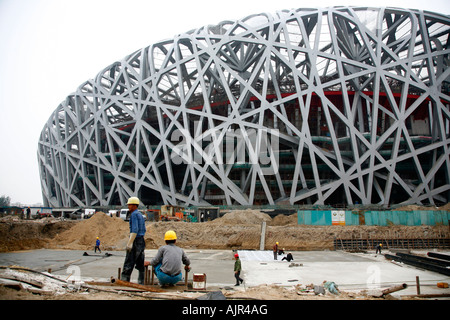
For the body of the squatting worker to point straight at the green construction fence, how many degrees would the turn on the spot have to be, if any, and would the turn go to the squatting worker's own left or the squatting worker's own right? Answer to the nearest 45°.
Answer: approximately 45° to the squatting worker's own right

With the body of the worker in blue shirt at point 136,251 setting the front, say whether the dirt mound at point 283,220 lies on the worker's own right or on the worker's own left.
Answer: on the worker's own right

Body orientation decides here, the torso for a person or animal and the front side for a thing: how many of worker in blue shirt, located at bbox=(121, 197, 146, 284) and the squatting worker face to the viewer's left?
1

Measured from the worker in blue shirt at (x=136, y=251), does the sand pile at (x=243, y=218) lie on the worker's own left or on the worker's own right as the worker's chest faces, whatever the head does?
on the worker's own right

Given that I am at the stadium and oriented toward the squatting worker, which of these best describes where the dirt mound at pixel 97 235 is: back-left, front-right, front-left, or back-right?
front-right

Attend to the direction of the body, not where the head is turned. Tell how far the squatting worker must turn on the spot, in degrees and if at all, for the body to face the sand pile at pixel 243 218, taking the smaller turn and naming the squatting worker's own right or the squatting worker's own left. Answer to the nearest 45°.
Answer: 0° — they already face it

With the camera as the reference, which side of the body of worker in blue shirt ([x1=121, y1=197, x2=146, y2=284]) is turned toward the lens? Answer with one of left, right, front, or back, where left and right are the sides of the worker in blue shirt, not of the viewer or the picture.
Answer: left

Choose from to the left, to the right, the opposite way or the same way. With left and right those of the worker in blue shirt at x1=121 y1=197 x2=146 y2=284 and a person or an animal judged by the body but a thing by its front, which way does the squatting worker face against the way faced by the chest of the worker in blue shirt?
to the right

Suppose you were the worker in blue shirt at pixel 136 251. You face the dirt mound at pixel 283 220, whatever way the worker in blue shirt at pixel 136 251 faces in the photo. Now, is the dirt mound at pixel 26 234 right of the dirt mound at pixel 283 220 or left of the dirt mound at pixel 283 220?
left

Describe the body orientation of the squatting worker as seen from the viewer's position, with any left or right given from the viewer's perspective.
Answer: facing away from the viewer
